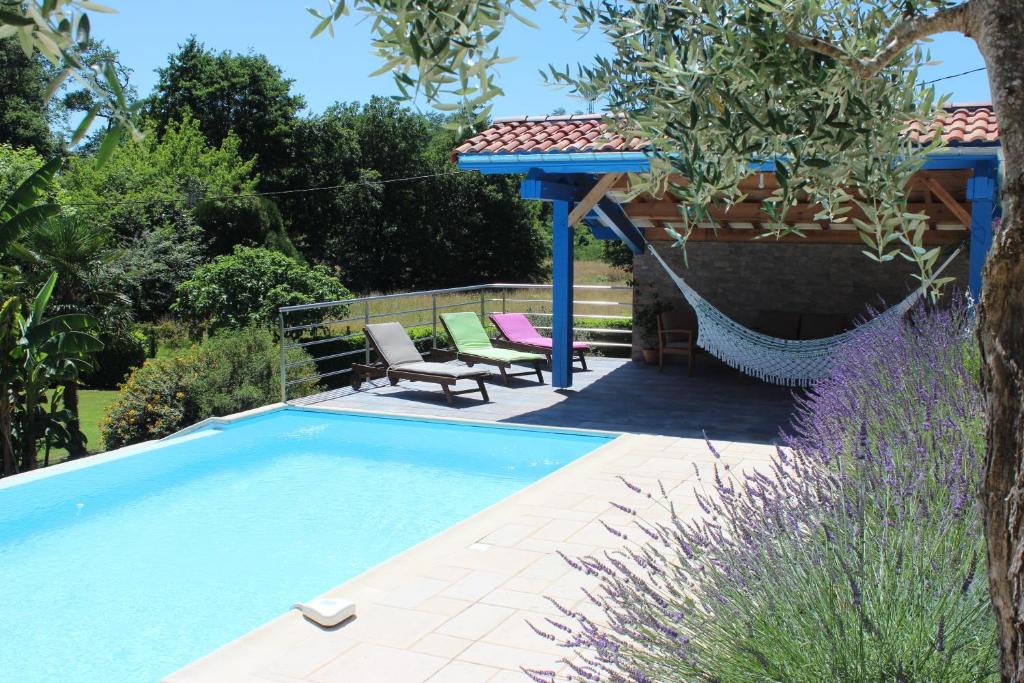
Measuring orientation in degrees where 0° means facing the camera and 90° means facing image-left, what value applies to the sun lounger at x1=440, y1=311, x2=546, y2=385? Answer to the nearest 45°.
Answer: approximately 315°

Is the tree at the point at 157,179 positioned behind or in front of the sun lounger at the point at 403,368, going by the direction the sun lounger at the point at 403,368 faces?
behind

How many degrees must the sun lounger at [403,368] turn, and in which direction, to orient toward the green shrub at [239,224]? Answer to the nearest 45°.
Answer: approximately 135° to its left

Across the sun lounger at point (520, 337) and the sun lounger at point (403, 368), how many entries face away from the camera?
0

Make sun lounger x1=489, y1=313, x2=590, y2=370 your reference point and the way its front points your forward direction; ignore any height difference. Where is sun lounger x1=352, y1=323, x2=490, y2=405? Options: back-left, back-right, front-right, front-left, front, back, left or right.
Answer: right

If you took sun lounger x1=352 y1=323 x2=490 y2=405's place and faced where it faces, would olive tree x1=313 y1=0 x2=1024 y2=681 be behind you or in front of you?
in front

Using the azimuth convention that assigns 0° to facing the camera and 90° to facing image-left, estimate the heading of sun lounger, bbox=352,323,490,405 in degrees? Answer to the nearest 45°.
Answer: approximately 315°

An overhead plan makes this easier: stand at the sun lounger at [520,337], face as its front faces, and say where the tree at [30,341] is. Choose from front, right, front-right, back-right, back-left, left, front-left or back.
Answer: right

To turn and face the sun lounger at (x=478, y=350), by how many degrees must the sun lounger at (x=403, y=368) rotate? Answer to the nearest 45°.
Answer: approximately 90° to its left

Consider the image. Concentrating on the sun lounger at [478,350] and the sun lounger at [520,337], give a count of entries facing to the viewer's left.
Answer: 0
